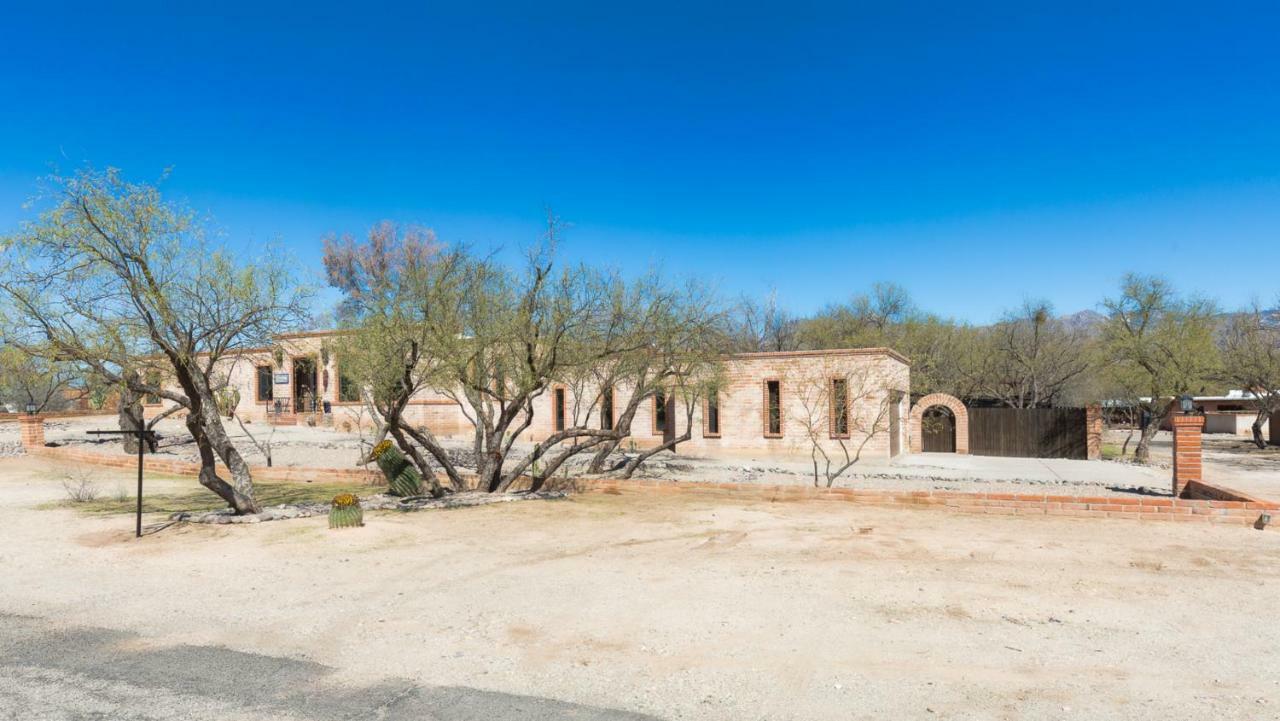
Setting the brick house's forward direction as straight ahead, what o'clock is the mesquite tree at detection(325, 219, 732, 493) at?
The mesquite tree is roughly at 1 o'clock from the brick house.

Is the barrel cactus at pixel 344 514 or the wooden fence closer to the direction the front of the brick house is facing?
the barrel cactus

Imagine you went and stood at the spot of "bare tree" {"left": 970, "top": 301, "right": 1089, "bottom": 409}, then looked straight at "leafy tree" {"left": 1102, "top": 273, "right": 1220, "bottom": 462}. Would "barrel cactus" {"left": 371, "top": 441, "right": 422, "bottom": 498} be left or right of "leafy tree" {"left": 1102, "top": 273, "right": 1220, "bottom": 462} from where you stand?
right

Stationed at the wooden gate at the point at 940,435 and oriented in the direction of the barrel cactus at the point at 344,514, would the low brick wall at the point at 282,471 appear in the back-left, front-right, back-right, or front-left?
front-right

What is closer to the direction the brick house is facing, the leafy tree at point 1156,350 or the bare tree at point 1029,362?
the leafy tree

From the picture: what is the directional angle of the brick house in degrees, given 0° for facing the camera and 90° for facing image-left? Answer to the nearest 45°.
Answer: approximately 0°

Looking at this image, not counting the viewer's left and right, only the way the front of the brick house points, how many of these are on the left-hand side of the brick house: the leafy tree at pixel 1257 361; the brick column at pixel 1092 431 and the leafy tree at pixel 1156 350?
3

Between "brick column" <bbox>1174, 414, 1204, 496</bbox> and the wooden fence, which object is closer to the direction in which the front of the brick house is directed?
the brick column

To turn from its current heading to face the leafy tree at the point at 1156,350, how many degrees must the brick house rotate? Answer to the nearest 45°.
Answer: approximately 90° to its left

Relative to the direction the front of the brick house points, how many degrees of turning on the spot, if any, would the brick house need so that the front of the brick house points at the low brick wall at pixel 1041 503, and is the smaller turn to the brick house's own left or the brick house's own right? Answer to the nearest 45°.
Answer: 0° — it already faces it

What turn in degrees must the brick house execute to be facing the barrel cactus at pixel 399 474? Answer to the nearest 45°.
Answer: approximately 45° to its right

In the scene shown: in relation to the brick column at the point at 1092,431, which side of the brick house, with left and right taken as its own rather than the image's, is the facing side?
left

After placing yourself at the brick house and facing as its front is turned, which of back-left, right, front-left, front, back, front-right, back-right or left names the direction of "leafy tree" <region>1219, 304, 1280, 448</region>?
left

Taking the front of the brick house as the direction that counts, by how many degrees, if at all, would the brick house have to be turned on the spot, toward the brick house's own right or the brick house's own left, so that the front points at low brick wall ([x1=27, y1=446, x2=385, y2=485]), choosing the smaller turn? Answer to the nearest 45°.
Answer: approximately 45° to the brick house's own right

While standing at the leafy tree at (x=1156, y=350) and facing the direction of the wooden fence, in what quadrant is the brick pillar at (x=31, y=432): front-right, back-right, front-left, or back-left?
front-left

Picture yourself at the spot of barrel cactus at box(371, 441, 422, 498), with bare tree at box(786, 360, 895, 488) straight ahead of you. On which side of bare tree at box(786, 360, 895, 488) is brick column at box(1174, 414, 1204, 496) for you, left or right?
right

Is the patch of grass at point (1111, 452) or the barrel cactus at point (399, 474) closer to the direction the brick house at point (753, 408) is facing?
the barrel cactus
